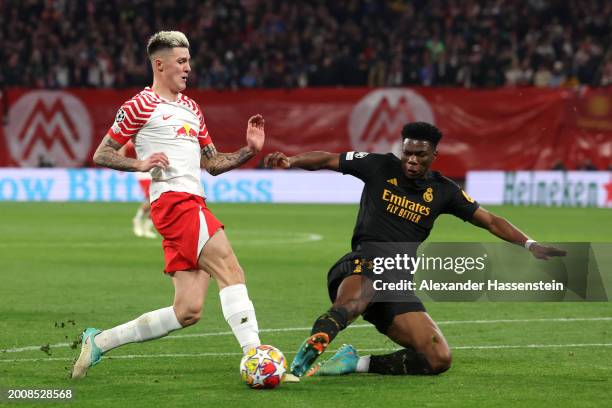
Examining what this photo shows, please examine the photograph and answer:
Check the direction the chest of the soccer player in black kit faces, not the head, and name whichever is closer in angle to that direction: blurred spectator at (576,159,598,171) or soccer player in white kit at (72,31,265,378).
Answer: the soccer player in white kit

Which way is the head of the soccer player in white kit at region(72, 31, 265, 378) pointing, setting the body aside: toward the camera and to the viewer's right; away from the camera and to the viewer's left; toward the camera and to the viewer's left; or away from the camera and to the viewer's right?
toward the camera and to the viewer's right

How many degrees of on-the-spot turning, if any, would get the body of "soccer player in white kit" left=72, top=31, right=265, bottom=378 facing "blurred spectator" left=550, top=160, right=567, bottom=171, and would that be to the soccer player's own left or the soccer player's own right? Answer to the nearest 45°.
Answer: approximately 90° to the soccer player's own left

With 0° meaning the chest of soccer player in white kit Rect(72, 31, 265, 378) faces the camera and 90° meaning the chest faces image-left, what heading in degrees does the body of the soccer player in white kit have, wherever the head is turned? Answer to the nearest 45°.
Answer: approximately 315°

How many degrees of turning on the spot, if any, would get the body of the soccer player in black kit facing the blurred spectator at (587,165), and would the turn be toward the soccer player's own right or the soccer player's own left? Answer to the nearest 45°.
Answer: approximately 180°

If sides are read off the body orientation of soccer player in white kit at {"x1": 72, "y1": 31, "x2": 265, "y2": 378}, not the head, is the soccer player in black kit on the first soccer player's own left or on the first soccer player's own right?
on the first soccer player's own left

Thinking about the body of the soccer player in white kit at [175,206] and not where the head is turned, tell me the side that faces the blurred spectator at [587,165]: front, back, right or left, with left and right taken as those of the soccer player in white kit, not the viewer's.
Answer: left

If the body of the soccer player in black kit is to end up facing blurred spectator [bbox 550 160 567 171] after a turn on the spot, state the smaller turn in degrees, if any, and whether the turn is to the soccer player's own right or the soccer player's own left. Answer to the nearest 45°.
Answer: approximately 180°

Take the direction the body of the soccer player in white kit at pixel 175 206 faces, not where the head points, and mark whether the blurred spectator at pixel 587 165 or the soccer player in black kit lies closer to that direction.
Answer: the soccer player in black kit
